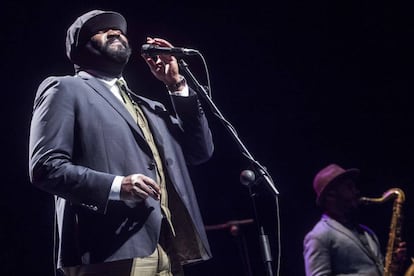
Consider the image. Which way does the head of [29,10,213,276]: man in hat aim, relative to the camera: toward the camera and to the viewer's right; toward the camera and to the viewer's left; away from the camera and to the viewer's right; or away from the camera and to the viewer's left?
toward the camera and to the viewer's right

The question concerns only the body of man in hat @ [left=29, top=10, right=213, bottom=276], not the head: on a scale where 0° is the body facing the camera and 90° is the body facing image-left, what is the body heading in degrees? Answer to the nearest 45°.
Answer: approximately 315°

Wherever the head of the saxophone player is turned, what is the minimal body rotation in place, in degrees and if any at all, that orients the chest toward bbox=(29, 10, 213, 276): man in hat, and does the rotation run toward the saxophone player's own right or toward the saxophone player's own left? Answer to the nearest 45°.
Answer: approximately 45° to the saxophone player's own right

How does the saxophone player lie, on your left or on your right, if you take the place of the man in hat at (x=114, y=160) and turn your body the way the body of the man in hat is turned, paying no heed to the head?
on your left
